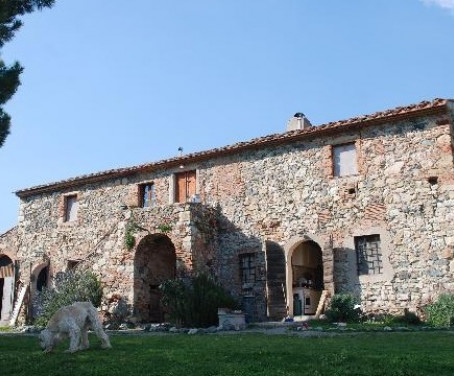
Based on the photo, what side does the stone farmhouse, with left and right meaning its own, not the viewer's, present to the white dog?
front

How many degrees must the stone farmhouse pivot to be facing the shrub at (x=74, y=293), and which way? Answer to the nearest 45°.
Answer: approximately 45° to its right

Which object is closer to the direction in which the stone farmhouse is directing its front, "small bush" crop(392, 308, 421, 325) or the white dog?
the white dog

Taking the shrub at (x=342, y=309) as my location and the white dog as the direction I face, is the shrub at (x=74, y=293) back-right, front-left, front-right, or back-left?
front-right

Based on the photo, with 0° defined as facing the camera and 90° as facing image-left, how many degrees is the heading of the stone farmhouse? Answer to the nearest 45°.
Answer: approximately 45°

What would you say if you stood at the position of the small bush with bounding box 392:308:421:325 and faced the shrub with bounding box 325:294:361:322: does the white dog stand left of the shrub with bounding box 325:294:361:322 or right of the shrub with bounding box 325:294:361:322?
left

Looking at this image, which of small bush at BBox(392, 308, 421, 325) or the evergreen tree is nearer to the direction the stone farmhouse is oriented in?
the evergreen tree

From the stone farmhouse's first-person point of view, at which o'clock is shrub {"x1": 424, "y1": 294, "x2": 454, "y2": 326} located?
The shrub is roughly at 9 o'clock from the stone farmhouse.

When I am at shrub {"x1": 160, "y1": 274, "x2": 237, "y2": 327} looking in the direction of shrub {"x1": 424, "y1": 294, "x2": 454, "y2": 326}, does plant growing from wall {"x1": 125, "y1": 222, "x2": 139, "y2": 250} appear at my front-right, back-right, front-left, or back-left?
back-left

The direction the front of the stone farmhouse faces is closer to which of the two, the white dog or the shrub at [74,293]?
the white dog

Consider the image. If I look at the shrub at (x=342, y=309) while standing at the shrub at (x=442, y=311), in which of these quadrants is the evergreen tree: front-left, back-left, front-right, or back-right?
front-left

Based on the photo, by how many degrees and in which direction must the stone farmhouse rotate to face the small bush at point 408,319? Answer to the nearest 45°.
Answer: approximately 90° to its left

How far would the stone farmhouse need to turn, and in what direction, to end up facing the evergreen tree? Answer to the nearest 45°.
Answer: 0° — it already faces it
